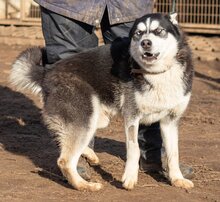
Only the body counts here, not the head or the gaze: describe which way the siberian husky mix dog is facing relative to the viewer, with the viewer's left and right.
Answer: facing the viewer and to the right of the viewer
